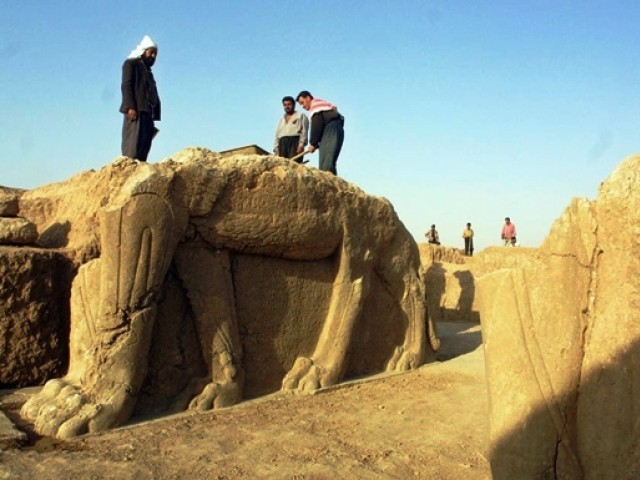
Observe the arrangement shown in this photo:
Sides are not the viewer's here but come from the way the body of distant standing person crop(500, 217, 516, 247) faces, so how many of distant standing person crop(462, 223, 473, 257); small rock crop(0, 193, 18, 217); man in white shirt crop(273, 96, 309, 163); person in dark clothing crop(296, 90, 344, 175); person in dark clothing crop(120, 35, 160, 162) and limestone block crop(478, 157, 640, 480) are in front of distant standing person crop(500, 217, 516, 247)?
5

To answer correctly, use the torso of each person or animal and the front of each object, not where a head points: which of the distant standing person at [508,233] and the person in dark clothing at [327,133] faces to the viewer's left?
the person in dark clothing

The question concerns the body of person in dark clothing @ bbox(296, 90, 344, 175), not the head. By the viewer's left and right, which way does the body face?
facing to the left of the viewer

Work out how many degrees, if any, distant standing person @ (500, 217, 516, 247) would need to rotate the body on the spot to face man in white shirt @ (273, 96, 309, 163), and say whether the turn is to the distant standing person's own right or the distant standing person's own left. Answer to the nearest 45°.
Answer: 0° — they already face them

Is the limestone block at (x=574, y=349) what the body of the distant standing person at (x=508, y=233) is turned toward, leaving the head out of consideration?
yes

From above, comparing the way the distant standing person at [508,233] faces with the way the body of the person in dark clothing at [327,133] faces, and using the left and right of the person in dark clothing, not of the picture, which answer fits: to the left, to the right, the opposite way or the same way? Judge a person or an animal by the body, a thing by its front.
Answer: to the left

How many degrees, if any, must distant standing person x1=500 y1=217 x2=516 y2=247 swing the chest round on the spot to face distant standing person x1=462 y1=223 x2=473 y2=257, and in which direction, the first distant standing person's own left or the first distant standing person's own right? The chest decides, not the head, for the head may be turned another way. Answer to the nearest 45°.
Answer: approximately 135° to the first distant standing person's own right

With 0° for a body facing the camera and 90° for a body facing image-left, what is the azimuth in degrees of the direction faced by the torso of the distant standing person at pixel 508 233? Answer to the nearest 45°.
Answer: approximately 0°

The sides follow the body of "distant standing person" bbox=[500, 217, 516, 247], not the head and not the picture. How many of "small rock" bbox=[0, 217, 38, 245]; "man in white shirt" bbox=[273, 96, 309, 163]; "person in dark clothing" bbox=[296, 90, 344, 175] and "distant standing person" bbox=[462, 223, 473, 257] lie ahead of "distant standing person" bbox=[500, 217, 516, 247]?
3

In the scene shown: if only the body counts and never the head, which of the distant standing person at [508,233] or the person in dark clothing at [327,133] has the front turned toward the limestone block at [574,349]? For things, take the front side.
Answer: the distant standing person

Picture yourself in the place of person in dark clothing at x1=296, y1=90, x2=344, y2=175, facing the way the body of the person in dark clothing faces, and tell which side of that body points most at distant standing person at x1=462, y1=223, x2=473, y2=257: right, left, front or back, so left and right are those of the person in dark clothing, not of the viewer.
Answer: right

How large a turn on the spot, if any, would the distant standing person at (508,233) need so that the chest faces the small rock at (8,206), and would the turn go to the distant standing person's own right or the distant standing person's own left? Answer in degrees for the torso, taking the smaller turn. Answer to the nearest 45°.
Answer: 0° — they already face it

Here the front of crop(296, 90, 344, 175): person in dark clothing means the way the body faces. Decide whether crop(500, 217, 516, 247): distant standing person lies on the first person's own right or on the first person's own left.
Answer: on the first person's own right

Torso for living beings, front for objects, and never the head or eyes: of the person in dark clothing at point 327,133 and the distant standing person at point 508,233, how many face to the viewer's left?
1
